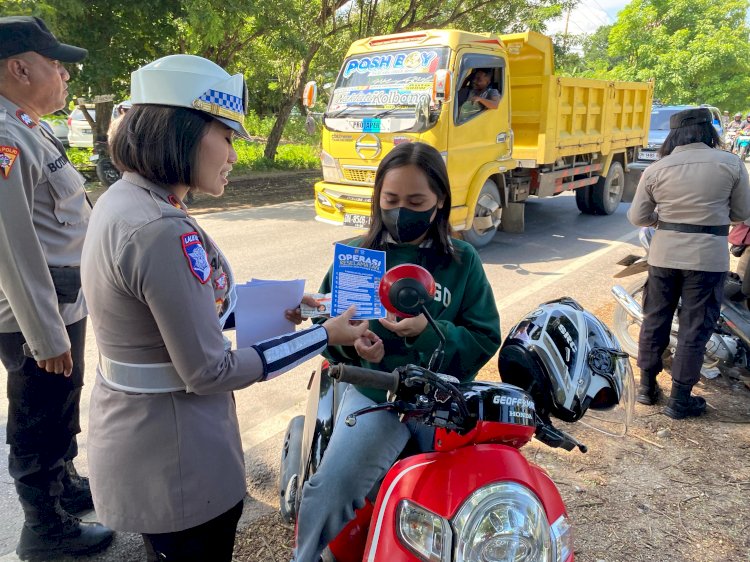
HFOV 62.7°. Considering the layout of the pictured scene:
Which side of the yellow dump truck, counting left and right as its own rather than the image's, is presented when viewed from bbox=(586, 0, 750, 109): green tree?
back

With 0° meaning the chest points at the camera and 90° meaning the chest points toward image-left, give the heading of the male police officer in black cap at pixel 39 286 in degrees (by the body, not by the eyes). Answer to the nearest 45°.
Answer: approximately 270°

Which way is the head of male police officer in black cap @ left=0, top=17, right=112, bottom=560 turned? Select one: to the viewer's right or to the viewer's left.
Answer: to the viewer's right

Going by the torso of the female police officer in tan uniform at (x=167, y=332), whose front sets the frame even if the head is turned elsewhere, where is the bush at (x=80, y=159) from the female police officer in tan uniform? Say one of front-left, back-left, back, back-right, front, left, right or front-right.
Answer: left

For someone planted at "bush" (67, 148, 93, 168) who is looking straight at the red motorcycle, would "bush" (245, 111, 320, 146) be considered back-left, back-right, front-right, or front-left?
back-left

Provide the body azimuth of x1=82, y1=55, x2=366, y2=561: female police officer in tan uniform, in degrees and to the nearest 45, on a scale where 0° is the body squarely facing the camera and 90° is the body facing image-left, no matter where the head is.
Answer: approximately 270°

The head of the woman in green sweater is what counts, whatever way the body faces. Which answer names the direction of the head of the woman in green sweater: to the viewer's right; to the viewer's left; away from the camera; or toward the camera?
toward the camera

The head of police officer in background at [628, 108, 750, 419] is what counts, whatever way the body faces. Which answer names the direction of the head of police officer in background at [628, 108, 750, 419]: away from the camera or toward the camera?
away from the camera

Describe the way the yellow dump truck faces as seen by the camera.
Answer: facing the viewer and to the left of the viewer

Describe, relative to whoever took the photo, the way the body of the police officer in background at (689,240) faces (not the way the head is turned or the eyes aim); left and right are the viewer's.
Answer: facing away from the viewer

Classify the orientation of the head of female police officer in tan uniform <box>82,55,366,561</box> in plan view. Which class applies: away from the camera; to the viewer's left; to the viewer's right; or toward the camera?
to the viewer's right

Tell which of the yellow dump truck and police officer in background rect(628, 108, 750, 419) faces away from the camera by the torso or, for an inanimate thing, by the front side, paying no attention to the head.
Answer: the police officer in background

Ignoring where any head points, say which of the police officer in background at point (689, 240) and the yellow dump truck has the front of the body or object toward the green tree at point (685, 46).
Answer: the police officer in background

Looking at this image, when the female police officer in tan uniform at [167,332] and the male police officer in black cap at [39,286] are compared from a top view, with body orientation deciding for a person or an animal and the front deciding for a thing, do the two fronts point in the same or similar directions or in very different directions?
same or similar directions

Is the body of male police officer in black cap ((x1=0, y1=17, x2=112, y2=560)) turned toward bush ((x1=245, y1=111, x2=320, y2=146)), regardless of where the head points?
no

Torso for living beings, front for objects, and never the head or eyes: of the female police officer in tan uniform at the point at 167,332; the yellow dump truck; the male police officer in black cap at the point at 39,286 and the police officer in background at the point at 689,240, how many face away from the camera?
1

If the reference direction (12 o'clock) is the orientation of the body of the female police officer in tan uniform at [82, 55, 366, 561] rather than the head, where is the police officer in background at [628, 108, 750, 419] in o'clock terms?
The police officer in background is roughly at 11 o'clock from the female police officer in tan uniform.
